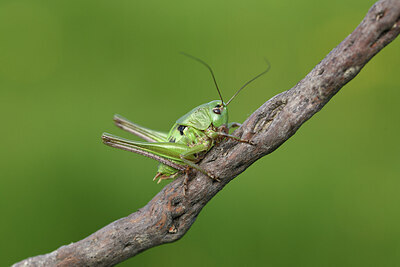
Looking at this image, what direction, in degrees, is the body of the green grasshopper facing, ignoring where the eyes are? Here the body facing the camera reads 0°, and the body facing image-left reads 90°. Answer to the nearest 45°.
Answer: approximately 270°
